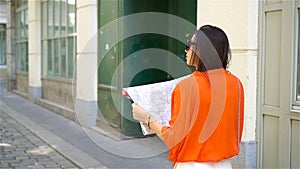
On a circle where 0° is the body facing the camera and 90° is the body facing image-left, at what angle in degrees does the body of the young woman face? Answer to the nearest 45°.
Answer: approximately 135°

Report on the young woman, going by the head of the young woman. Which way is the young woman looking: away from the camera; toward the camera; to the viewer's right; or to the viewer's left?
to the viewer's left
